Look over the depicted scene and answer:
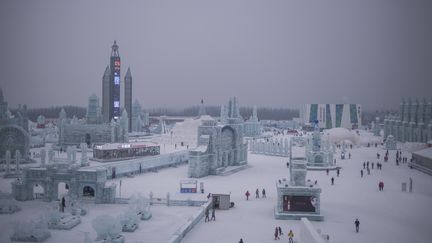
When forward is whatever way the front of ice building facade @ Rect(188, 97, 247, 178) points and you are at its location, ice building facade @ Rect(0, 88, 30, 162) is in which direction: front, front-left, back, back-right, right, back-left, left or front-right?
back-right

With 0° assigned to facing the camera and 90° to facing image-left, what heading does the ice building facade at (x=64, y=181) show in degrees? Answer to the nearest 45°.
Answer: approximately 0°

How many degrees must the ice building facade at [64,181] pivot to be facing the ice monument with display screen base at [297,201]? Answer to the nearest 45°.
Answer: approximately 45° to its left

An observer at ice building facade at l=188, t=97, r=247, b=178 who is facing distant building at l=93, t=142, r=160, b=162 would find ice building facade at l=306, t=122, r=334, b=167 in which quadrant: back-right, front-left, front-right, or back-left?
back-right

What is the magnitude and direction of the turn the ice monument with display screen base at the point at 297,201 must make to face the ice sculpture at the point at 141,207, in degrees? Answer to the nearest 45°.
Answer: approximately 90° to its right

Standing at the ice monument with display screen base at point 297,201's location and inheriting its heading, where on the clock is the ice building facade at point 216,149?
the ice building facade at point 216,149 is roughly at 5 o'clock from the ice monument with display screen base at point 297,201.

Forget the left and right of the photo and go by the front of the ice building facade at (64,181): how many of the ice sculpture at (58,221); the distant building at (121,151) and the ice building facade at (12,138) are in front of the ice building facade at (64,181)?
1

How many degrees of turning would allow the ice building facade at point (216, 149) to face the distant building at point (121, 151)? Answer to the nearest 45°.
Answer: approximately 135° to its right

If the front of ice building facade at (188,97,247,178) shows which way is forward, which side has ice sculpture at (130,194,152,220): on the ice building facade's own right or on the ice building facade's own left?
on the ice building facade's own right

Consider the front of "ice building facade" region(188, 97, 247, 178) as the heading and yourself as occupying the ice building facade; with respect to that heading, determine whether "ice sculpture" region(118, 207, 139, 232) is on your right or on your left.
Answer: on your right

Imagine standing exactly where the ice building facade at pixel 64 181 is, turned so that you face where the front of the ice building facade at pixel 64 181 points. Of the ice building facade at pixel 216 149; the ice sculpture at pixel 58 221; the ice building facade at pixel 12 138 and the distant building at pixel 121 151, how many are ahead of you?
1

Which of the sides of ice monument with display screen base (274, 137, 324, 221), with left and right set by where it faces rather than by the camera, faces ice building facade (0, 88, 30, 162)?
right

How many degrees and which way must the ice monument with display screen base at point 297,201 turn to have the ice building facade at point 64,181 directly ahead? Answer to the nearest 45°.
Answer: approximately 90° to its right

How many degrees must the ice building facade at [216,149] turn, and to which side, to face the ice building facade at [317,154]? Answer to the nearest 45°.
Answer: approximately 45° to its left
